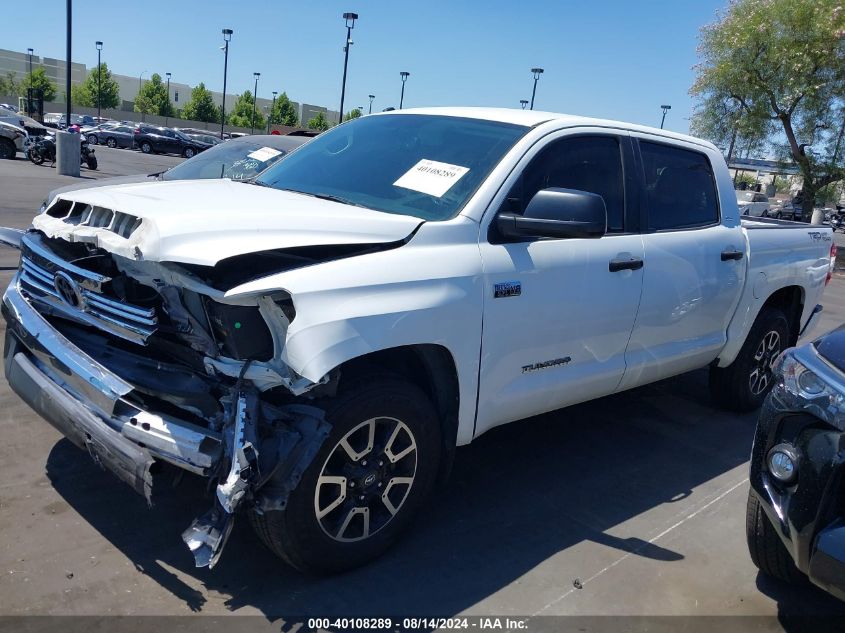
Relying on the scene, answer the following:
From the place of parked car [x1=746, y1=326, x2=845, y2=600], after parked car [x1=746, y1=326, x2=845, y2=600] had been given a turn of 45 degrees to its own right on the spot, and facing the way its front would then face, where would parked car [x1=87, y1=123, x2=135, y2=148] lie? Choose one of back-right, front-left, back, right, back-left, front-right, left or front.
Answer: front-right

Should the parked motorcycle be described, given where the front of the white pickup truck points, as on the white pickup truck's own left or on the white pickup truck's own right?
on the white pickup truck's own right

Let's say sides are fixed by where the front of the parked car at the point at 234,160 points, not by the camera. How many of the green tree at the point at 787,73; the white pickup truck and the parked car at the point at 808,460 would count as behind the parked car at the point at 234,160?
1

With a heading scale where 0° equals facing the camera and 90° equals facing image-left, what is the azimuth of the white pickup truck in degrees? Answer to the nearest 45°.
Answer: approximately 45°

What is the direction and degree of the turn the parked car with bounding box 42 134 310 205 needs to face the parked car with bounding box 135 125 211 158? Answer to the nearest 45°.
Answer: approximately 135° to its right

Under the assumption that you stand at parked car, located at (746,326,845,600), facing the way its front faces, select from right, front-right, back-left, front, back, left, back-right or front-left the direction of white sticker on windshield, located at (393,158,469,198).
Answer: front-right

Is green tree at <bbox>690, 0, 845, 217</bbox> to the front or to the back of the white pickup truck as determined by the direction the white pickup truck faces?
to the back

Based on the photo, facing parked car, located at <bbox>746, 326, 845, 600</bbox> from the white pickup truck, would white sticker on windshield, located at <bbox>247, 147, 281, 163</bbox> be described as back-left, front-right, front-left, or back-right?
back-left

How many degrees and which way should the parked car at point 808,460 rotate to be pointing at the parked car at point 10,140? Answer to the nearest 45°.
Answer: approximately 90° to its right
